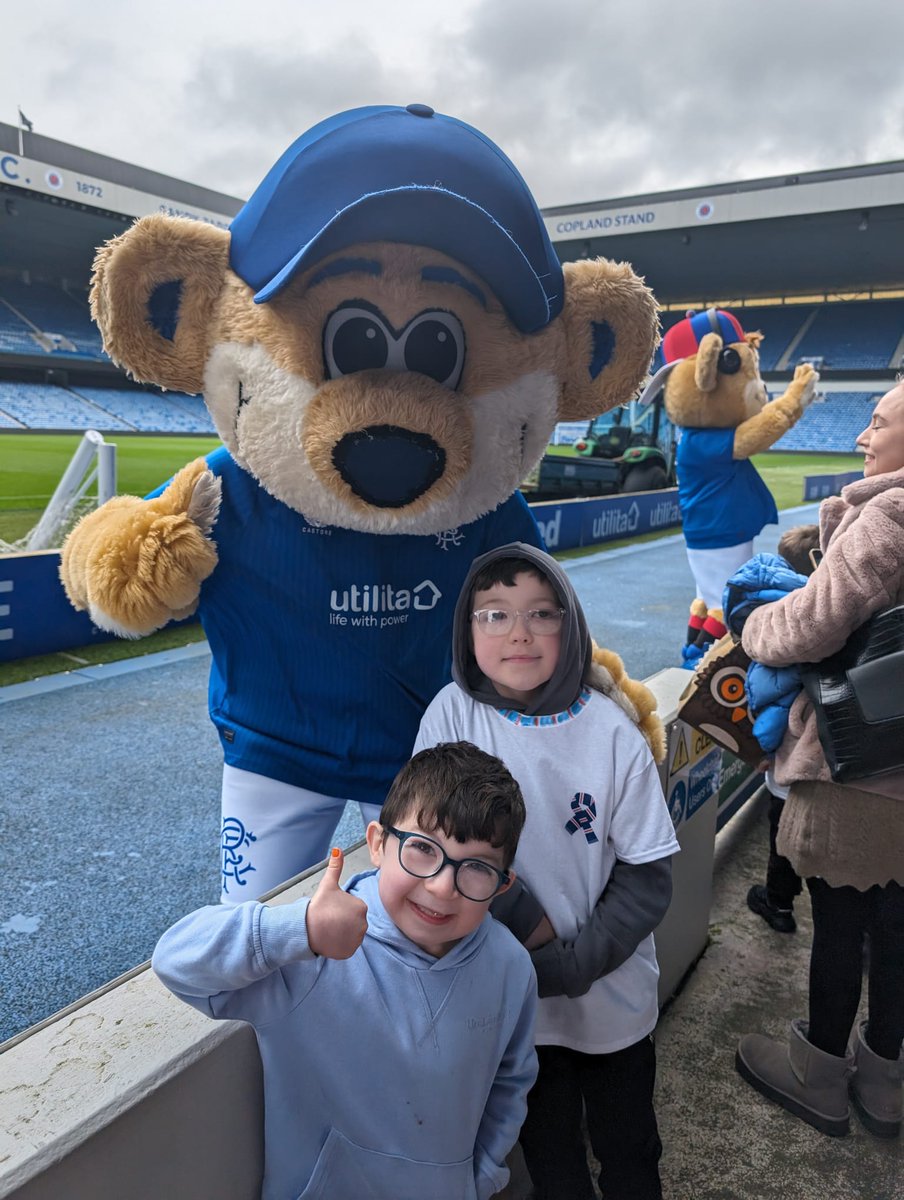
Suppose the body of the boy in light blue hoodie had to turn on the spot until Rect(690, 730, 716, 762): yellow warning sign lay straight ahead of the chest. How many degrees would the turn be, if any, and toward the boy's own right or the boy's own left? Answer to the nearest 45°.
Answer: approximately 135° to the boy's own left

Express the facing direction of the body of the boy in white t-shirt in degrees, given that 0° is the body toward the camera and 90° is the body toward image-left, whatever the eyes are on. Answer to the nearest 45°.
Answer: approximately 0°

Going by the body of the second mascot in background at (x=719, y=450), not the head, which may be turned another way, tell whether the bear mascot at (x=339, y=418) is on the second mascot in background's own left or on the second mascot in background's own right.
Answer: on the second mascot in background's own right

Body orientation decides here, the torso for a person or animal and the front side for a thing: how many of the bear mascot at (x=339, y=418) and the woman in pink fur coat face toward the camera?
1

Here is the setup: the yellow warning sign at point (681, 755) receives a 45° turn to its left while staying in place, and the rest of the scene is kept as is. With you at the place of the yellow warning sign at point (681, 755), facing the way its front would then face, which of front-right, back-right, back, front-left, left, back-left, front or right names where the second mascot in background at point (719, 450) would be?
left

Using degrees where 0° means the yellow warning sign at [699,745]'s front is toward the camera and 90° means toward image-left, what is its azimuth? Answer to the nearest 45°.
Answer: approximately 315°

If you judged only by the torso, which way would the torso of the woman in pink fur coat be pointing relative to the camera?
to the viewer's left

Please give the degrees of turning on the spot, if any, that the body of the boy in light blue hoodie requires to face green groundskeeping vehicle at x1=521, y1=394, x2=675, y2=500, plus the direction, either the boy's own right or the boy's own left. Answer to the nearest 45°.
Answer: approximately 180°
